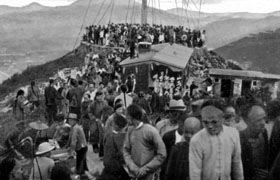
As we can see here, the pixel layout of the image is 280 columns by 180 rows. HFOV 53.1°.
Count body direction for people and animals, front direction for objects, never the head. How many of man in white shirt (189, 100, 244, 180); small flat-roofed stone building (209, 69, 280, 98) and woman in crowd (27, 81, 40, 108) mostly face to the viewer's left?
0

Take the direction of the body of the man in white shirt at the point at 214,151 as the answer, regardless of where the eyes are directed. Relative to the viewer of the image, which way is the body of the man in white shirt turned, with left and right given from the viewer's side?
facing the viewer

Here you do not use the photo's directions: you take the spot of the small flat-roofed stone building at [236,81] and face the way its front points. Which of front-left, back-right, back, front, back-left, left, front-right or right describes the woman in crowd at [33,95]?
front-right

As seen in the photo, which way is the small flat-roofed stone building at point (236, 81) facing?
toward the camera

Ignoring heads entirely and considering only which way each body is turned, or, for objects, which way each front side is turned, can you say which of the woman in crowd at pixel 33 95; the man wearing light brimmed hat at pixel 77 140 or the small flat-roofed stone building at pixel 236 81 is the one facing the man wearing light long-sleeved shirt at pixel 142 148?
the small flat-roofed stone building

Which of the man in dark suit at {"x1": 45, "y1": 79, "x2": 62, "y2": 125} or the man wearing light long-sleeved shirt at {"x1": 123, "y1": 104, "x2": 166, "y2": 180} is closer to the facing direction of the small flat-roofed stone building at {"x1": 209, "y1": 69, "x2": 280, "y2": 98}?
the man wearing light long-sleeved shirt

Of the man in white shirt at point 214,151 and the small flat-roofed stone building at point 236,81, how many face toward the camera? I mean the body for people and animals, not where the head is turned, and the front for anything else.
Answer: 2

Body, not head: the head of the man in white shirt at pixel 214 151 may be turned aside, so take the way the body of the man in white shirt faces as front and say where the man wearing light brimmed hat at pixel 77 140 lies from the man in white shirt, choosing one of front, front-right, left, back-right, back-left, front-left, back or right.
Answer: back-right

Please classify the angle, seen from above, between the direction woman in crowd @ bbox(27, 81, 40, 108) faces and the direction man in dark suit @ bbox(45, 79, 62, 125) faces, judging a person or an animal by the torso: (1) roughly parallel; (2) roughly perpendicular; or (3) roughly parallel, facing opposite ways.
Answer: roughly parallel

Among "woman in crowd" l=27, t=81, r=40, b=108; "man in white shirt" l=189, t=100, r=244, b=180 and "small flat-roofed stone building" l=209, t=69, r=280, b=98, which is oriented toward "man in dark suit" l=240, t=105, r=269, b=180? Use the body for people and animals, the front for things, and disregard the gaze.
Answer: the small flat-roofed stone building

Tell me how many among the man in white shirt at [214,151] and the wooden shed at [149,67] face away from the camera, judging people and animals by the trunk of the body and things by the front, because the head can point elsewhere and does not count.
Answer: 0

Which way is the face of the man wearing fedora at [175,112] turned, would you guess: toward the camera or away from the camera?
toward the camera
